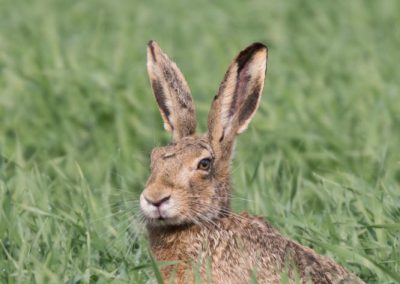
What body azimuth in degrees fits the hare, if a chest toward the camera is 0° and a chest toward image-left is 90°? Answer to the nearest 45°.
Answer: approximately 45°
